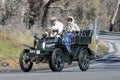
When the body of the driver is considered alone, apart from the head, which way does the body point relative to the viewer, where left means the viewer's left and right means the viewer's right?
facing the viewer and to the left of the viewer

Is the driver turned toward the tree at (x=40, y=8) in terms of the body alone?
no

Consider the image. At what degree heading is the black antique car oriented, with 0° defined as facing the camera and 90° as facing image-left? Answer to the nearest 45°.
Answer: approximately 45°

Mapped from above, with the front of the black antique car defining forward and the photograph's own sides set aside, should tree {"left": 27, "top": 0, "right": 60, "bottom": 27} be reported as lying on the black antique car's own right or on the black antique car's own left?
on the black antique car's own right
